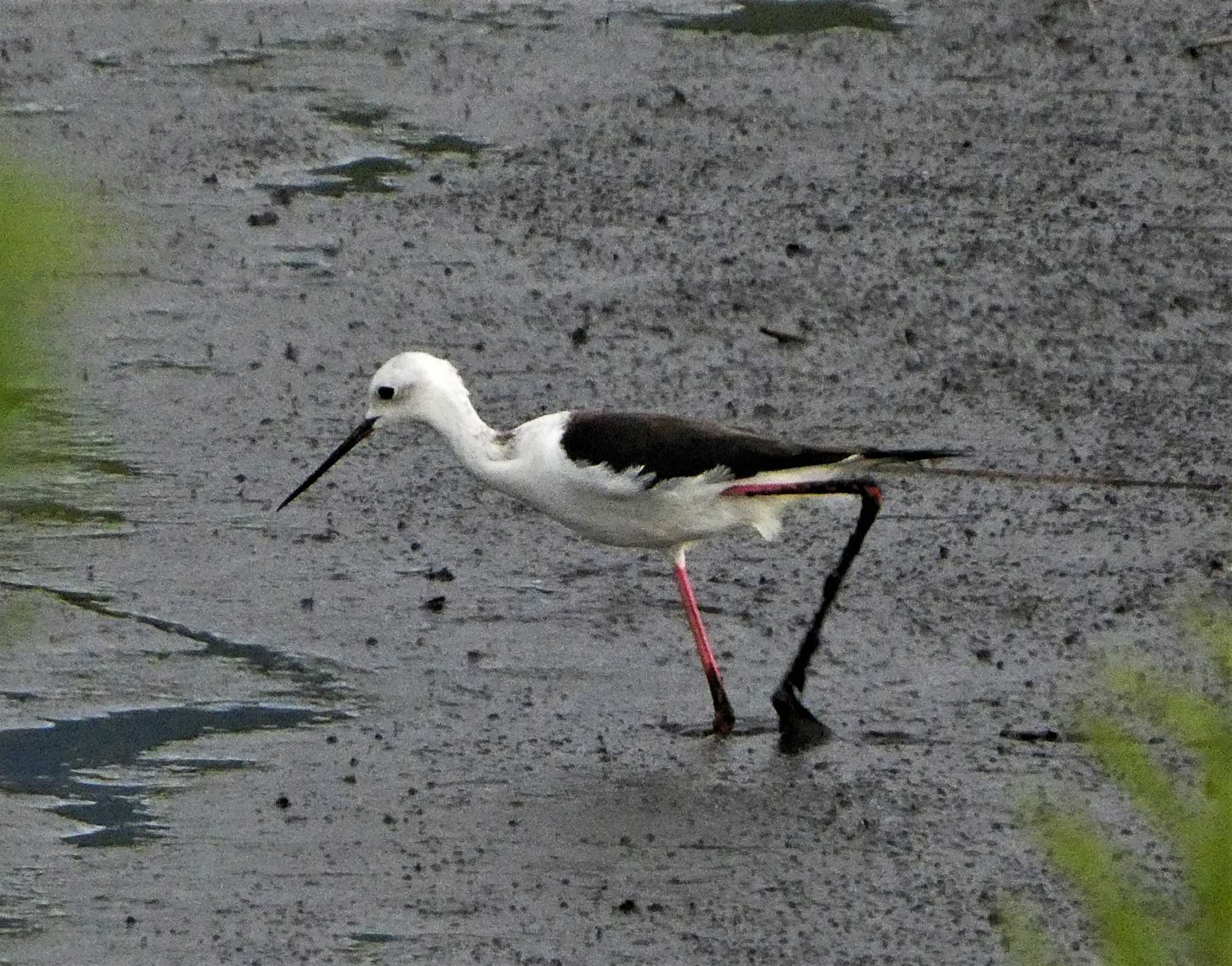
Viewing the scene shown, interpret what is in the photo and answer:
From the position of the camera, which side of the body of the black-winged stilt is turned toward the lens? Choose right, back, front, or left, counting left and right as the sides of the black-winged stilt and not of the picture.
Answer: left
